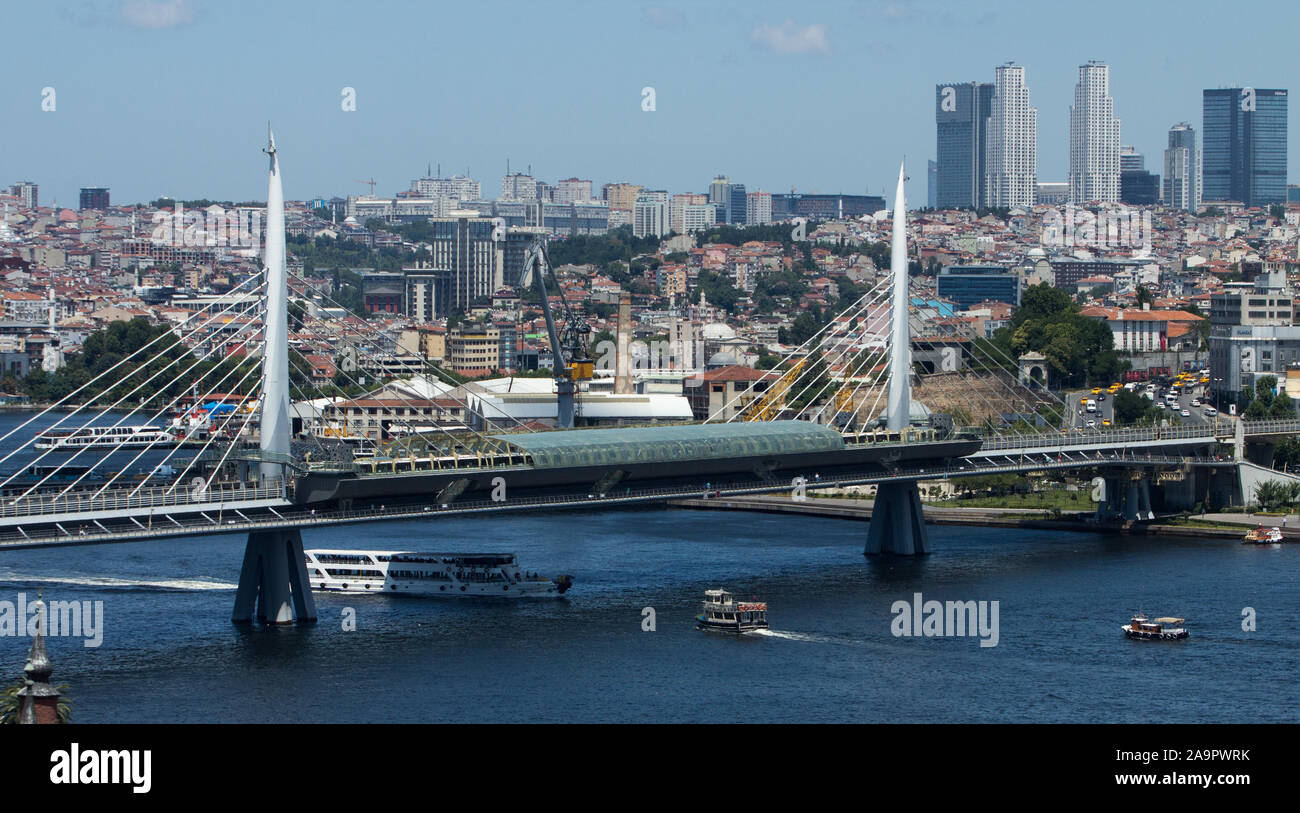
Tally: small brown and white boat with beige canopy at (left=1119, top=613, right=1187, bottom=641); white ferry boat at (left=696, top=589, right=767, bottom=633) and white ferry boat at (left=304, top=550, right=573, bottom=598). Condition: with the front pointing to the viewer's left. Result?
2

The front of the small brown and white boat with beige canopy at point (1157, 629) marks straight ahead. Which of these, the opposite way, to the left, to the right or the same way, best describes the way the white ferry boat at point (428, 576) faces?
the opposite way

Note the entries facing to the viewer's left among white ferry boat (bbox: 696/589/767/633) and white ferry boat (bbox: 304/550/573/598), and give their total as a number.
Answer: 1

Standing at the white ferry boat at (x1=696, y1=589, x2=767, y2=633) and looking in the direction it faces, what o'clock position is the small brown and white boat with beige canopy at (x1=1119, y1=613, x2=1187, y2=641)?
the small brown and white boat with beige canopy at (x1=1119, y1=613, x2=1187, y2=641) is roughly at 6 o'clock from the white ferry boat at (x1=696, y1=589, x2=767, y2=633).

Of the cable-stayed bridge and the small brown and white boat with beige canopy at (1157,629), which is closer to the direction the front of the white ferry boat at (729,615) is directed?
the cable-stayed bridge

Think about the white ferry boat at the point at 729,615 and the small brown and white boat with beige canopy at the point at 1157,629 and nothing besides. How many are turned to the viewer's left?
2

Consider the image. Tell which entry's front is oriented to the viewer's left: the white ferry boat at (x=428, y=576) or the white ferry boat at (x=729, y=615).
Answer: the white ferry boat at (x=729, y=615)

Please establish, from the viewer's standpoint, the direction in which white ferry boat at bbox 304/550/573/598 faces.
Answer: facing to the right of the viewer

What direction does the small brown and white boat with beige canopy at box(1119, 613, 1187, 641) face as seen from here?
to the viewer's left

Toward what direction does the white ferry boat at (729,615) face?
to the viewer's left

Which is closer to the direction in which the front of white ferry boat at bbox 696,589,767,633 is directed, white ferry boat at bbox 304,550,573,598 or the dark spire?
the white ferry boat

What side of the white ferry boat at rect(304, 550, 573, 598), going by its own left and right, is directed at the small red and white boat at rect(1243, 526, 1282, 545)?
front

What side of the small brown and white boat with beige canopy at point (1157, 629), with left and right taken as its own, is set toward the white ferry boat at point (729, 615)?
front

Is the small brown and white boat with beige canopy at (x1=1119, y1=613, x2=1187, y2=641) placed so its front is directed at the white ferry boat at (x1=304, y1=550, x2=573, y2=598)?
yes

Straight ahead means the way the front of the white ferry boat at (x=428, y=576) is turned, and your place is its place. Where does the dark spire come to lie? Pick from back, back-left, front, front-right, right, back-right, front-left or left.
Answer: right

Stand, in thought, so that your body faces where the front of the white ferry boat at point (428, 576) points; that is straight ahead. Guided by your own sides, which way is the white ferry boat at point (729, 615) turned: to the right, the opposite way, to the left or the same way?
the opposite way

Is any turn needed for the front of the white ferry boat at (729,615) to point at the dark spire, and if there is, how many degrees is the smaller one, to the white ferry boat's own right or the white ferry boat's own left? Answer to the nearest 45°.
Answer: approximately 90° to the white ferry boat's own left

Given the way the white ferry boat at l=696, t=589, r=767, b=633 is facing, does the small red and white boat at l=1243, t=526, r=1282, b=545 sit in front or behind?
behind
